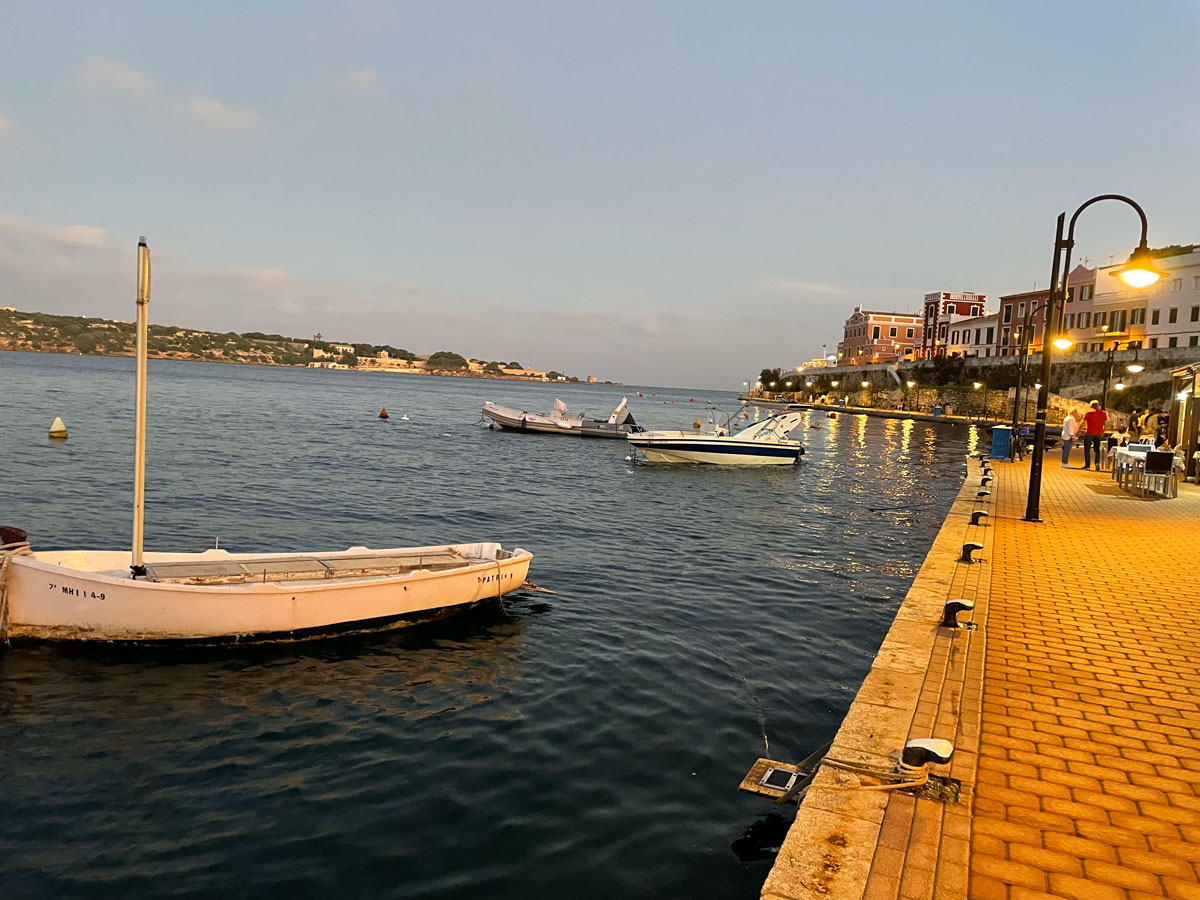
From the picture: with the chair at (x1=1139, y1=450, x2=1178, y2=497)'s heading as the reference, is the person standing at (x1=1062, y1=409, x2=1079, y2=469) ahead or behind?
ahead

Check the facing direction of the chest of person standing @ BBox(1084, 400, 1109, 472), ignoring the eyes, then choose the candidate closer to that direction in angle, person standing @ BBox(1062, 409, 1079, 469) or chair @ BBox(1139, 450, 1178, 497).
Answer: the person standing

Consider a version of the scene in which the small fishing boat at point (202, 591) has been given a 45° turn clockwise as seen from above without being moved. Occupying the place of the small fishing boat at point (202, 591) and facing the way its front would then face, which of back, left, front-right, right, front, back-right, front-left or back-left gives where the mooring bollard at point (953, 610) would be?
back

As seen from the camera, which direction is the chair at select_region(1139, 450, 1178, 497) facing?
away from the camera

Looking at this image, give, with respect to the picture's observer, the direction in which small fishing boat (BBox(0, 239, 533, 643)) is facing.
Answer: facing to the left of the viewer
